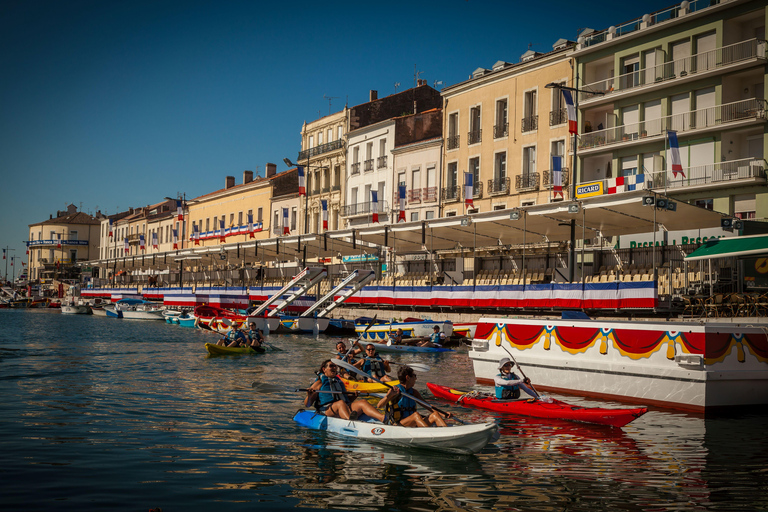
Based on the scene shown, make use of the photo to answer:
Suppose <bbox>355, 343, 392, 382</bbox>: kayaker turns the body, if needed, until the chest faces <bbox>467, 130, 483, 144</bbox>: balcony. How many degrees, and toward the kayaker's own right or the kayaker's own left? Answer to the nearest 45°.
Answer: approximately 135° to the kayaker's own left

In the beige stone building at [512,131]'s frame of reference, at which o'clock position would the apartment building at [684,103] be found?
The apartment building is roughly at 9 o'clock from the beige stone building.

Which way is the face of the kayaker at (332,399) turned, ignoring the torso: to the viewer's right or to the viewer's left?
to the viewer's right

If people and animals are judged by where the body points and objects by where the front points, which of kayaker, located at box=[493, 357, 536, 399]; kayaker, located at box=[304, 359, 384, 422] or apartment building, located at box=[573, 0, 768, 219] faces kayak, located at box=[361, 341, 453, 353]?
the apartment building

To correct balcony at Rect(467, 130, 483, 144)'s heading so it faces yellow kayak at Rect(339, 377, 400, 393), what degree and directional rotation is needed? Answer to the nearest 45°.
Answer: approximately 45° to its left

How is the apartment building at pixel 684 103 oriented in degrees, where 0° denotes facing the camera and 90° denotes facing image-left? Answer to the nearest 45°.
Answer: approximately 45°

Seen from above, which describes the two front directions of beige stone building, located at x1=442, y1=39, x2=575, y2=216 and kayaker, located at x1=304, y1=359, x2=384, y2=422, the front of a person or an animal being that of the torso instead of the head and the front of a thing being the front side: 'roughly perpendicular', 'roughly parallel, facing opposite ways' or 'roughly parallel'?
roughly perpendicular
